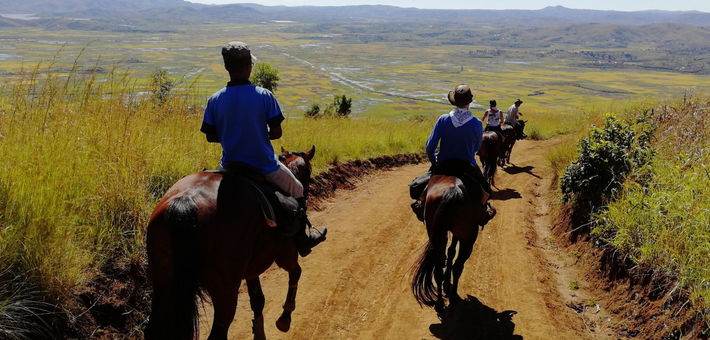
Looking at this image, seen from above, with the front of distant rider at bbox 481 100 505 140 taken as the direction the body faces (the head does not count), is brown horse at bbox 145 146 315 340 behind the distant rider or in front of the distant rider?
behind

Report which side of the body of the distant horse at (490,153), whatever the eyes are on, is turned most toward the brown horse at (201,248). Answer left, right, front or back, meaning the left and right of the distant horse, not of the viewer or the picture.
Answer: back

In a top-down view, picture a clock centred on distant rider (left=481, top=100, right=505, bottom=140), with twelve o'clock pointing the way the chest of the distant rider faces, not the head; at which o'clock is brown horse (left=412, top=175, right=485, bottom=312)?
The brown horse is roughly at 6 o'clock from the distant rider.

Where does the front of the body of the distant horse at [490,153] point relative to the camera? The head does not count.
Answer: away from the camera

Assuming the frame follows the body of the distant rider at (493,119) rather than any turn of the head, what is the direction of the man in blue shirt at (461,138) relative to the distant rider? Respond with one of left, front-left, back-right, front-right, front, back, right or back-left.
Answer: back

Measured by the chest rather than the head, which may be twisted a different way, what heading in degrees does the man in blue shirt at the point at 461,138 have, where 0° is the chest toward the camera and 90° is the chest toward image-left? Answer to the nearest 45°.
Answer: approximately 180°

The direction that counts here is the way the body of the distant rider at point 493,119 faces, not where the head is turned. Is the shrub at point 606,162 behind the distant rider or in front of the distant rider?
behind

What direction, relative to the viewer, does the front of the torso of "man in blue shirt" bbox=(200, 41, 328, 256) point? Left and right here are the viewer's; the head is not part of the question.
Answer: facing away from the viewer and to the right of the viewer

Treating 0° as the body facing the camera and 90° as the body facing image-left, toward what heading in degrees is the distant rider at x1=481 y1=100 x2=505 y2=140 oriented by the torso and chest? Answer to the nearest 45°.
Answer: approximately 180°

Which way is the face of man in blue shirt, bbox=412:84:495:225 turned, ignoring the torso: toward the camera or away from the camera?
away from the camera
